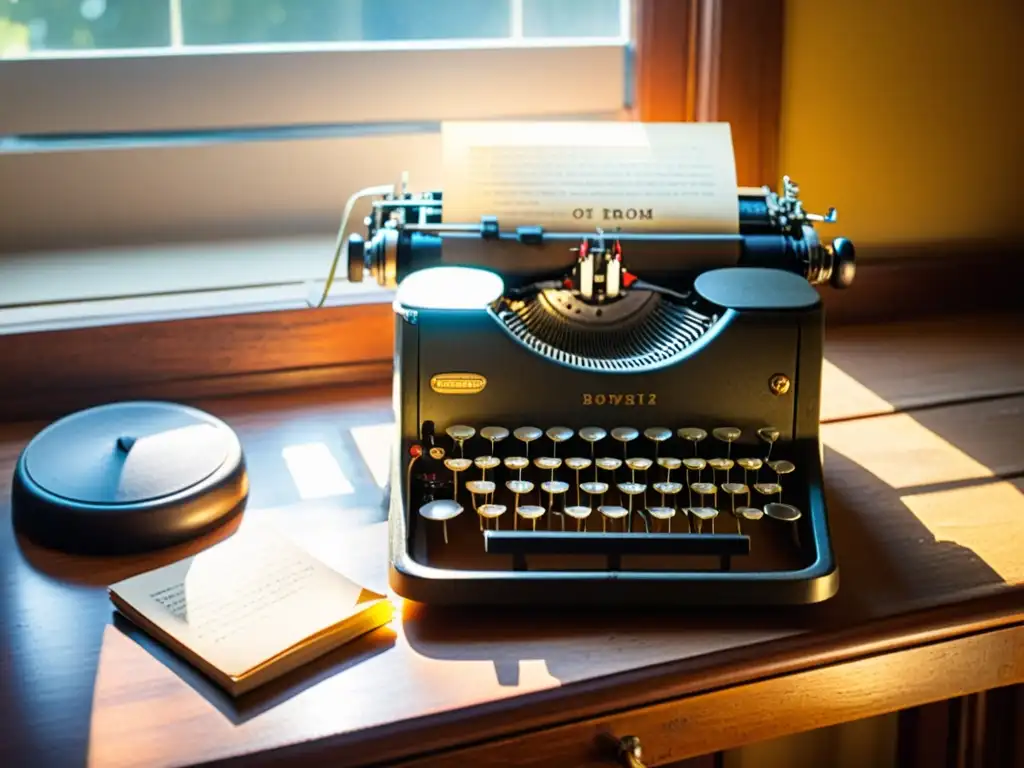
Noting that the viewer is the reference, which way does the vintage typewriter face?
facing the viewer

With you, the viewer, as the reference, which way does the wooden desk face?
facing the viewer and to the right of the viewer
